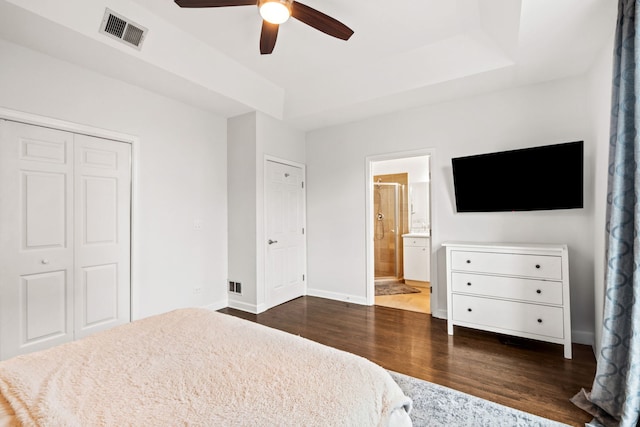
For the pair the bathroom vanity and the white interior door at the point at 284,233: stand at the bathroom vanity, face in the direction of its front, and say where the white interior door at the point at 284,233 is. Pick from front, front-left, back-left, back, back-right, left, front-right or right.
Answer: front-right

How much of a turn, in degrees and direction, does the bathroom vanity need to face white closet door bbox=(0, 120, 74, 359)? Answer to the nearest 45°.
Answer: approximately 45° to its right

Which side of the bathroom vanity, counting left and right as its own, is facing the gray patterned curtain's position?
front

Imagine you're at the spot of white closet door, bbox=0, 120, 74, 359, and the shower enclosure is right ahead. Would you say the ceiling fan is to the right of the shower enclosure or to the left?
right

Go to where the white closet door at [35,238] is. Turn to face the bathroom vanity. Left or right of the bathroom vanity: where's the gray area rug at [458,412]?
right

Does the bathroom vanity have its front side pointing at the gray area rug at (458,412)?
yes

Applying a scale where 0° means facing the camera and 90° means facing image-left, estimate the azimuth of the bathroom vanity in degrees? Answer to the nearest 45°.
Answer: approximately 0°

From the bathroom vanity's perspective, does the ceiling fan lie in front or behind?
in front

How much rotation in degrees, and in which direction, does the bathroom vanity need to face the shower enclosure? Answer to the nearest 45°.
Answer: approximately 135° to its right
